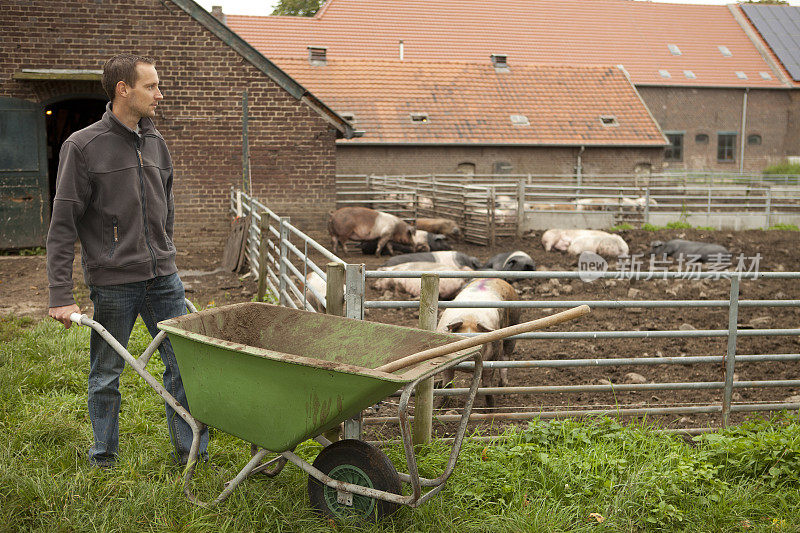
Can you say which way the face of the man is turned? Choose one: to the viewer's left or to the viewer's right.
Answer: to the viewer's right

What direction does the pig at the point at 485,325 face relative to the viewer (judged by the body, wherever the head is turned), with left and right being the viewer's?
facing the viewer and to the left of the viewer

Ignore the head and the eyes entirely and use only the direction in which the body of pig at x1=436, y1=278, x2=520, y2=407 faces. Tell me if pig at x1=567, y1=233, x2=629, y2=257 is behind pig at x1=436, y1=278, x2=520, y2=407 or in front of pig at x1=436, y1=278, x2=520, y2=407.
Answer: behind

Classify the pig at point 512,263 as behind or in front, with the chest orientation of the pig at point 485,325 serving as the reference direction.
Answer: behind

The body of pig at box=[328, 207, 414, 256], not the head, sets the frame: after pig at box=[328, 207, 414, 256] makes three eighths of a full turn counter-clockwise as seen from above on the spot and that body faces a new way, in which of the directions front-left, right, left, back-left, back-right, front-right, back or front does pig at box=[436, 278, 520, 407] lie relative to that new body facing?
back-left

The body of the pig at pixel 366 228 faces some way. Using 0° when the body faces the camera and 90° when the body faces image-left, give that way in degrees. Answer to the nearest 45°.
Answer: approximately 270°

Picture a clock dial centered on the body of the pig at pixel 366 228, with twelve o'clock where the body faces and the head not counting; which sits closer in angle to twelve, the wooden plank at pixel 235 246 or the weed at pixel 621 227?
the weed

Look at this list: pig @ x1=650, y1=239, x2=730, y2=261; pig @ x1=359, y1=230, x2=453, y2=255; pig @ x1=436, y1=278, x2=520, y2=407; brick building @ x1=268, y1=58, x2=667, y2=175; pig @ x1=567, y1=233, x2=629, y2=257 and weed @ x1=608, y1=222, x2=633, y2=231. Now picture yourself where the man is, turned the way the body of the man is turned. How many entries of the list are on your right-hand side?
0

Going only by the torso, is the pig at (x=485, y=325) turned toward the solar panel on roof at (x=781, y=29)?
no

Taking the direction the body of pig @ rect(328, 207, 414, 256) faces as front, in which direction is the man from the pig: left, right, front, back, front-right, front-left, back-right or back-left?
right

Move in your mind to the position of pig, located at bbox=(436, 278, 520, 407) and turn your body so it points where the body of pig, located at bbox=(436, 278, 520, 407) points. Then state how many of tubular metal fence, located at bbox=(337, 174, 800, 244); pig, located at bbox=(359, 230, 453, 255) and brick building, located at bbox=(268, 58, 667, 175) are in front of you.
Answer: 0

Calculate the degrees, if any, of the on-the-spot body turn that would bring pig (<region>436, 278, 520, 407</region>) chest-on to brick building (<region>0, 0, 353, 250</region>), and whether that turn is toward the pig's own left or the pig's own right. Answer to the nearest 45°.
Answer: approximately 90° to the pig's own right

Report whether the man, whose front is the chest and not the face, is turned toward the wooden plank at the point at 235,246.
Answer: no

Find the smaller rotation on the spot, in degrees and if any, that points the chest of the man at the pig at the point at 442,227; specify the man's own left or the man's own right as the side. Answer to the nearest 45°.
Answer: approximately 90° to the man's own left

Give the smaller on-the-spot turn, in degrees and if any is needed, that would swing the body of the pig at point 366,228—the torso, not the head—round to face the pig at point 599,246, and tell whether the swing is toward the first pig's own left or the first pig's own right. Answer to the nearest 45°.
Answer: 0° — it already faces it
